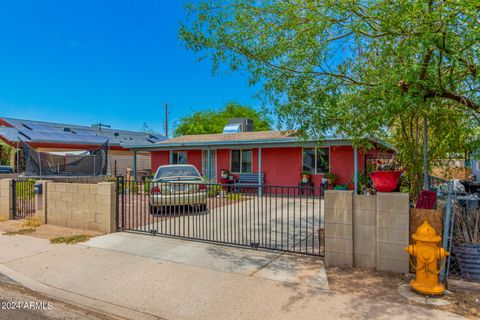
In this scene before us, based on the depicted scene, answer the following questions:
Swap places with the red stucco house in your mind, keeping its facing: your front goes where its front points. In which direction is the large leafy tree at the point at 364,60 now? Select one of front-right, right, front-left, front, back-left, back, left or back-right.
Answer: front

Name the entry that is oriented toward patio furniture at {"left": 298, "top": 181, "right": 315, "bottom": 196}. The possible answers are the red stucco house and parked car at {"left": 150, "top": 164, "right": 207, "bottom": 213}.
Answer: the red stucco house

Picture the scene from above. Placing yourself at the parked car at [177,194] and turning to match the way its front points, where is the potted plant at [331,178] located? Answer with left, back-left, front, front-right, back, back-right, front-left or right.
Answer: front-right

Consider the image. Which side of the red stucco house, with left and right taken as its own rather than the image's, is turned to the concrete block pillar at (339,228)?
front

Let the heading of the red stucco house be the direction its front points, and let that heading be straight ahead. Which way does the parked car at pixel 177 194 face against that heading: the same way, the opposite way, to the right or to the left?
the opposite way

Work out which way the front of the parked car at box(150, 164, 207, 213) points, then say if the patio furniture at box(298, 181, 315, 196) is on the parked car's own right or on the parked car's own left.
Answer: on the parked car's own right

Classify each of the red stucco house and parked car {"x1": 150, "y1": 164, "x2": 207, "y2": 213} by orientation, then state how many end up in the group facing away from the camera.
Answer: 1

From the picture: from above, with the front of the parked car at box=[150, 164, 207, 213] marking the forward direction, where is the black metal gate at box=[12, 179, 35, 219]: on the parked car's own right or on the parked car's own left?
on the parked car's own left

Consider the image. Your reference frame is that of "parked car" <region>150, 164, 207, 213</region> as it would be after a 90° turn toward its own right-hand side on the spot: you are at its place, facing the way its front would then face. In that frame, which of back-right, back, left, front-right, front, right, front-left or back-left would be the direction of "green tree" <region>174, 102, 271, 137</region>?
left

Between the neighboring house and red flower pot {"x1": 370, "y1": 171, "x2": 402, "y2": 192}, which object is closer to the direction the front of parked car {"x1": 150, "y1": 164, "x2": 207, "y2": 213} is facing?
the neighboring house

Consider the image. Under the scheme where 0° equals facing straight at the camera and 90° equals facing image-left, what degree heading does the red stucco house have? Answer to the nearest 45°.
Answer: approximately 0°

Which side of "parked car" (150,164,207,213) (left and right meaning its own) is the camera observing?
back
